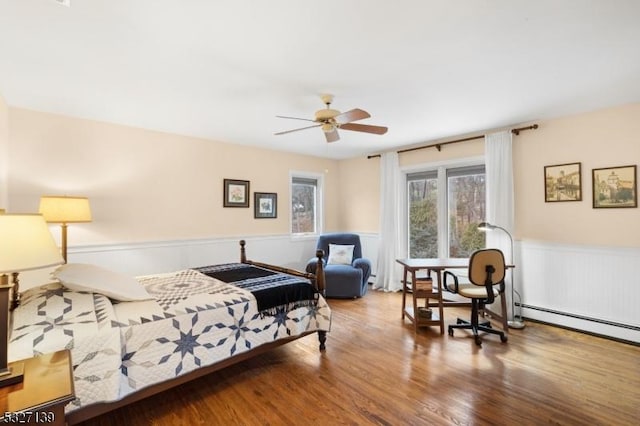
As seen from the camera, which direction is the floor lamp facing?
to the viewer's left

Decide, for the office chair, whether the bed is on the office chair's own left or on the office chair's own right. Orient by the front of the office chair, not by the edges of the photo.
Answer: on the office chair's own left

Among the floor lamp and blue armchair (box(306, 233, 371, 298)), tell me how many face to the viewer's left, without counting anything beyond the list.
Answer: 1

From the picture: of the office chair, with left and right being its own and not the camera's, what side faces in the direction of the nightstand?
left

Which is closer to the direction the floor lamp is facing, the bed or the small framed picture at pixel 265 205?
the small framed picture

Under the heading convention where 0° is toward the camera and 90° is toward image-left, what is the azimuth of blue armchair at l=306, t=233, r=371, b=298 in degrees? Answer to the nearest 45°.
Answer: approximately 0°

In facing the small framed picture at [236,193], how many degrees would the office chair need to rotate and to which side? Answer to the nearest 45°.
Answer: approximately 45° to its left

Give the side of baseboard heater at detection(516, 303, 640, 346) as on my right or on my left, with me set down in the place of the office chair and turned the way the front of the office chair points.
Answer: on my right

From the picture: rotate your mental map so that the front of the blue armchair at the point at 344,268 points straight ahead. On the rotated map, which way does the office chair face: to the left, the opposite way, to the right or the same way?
the opposite way

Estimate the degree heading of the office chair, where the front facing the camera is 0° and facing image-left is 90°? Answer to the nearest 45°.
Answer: approximately 135°
